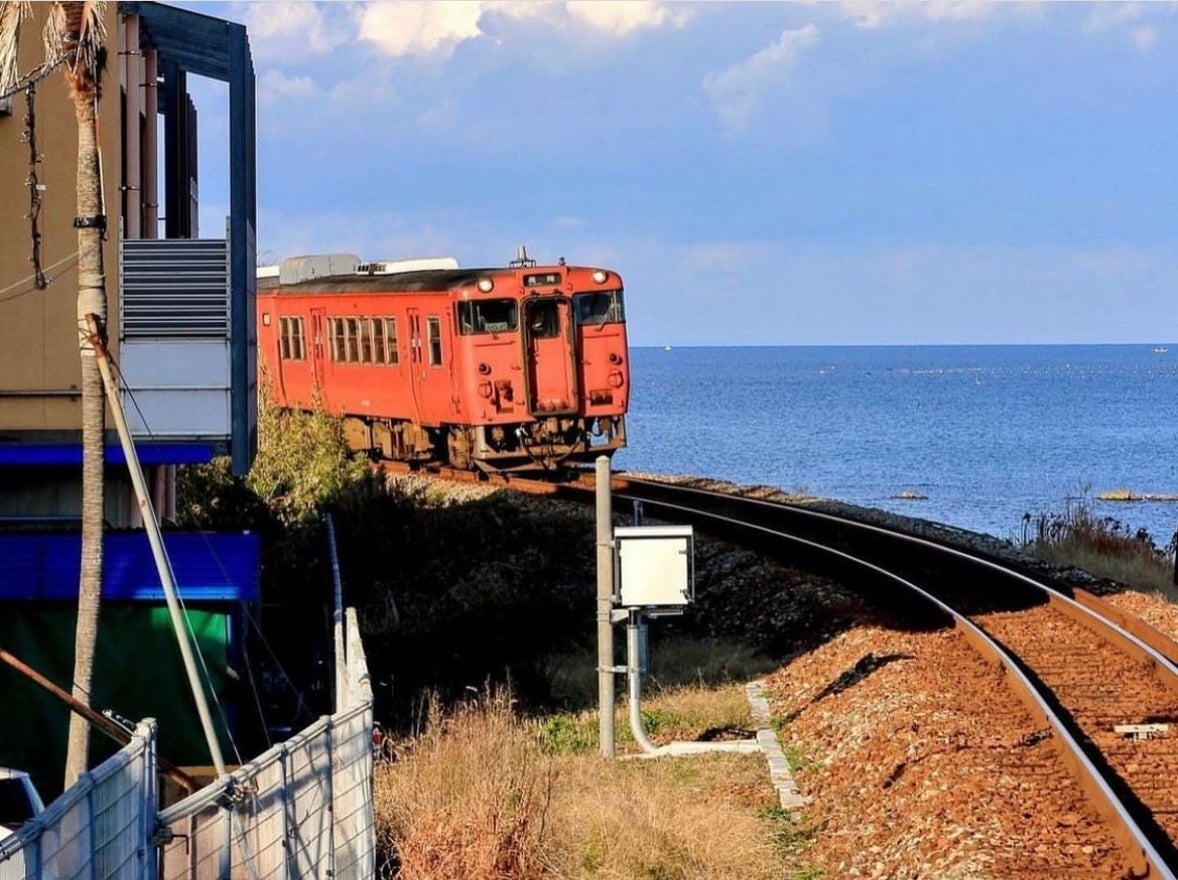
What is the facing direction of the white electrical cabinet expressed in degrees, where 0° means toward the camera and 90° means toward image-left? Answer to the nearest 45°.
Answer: approximately 0°

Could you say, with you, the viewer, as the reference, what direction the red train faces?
facing the viewer and to the right of the viewer

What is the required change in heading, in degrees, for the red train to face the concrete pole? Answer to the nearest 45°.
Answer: approximately 45° to its right

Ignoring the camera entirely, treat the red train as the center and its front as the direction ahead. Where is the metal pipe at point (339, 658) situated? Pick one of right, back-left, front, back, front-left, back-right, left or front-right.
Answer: front-right

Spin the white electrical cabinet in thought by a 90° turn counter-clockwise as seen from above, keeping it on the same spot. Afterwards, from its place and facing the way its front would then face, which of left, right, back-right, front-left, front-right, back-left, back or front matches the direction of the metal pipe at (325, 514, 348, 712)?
back

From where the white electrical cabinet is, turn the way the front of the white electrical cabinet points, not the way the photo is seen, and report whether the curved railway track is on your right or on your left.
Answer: on your left

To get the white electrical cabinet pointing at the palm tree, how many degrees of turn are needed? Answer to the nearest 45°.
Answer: approximately 45° to its right

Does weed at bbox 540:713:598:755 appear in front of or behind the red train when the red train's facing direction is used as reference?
in front

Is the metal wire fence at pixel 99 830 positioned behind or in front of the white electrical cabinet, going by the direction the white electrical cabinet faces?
in front

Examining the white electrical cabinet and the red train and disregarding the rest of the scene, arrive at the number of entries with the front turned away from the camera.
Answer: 0
